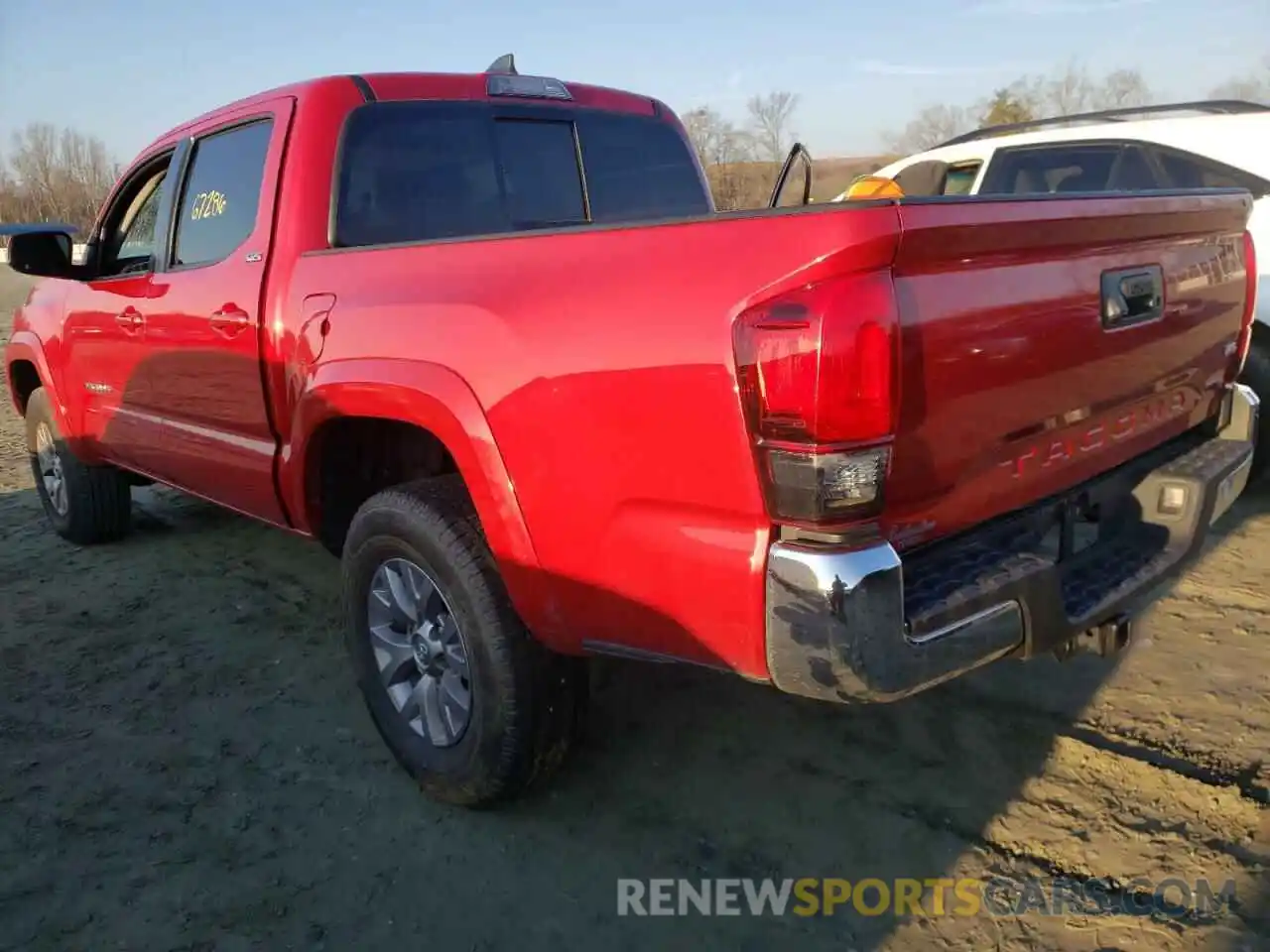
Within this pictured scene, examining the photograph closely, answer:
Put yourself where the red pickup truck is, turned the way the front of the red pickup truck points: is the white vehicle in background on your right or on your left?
on your right

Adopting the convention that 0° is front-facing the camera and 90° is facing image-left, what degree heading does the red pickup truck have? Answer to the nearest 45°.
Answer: approximately 135°

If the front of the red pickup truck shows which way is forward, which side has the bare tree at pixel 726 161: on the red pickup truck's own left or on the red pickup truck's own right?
on the red pickup truck's own right
